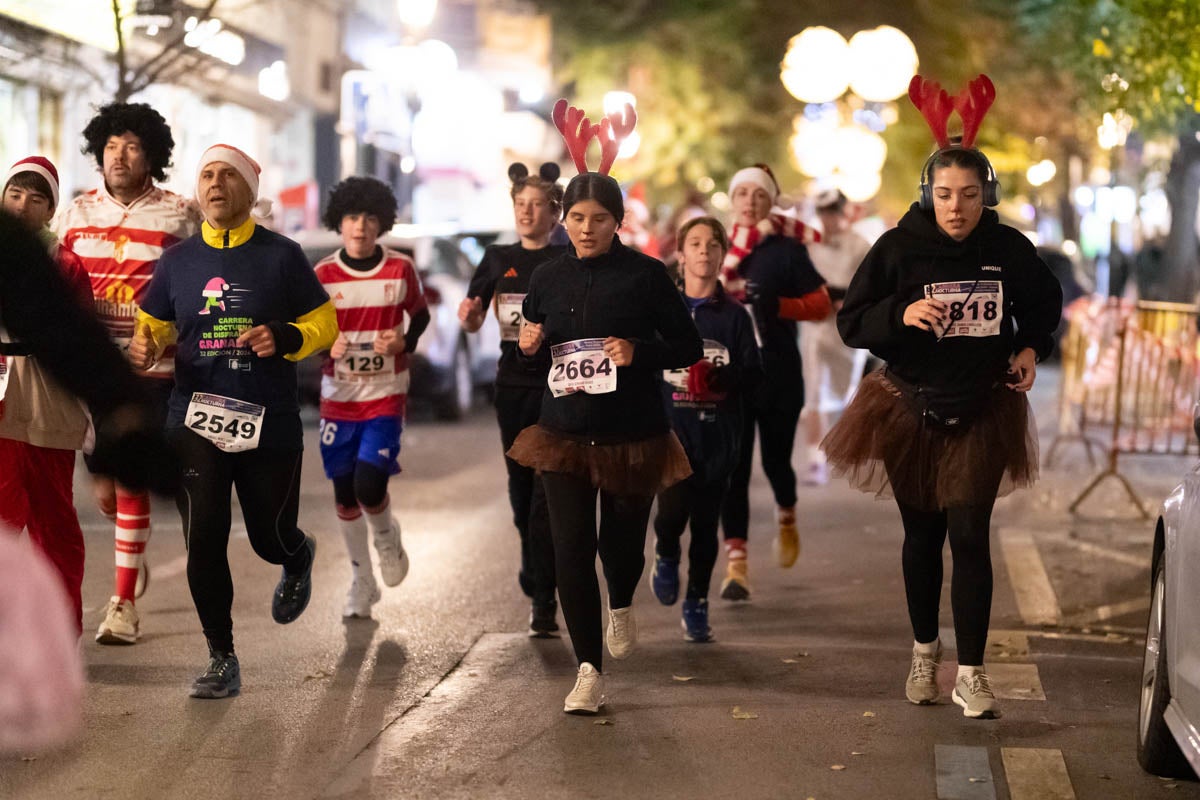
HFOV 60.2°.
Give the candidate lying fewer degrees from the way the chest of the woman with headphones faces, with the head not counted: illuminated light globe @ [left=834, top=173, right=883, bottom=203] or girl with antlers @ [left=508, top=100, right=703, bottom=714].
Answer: the girl with antlers

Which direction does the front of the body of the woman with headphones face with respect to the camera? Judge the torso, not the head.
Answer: toward the camera

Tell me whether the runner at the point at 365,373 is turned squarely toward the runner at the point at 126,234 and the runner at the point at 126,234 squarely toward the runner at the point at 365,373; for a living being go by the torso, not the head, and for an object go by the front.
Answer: no

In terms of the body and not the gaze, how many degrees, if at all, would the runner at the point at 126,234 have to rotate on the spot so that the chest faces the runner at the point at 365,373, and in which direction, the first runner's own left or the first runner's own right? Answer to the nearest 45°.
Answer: approximately 90° to the first runner's own left

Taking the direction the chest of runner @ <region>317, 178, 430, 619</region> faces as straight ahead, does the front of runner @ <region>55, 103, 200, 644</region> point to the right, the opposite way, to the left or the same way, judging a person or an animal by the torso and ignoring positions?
the same way

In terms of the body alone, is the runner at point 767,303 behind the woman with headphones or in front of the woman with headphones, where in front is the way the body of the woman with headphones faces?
behind

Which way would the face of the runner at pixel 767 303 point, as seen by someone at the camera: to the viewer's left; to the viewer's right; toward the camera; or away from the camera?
toward the camera

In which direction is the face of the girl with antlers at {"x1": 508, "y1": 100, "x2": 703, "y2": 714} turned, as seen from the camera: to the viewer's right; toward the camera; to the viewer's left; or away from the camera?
toward the camera

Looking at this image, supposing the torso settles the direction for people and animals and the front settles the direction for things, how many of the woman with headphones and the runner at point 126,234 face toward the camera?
2

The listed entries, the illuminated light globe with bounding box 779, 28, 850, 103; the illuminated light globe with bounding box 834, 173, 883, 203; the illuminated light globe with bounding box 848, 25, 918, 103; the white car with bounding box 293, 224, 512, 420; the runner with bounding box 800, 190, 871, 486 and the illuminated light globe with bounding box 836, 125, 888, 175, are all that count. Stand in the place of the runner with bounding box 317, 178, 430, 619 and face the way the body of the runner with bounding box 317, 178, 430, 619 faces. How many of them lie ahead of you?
0

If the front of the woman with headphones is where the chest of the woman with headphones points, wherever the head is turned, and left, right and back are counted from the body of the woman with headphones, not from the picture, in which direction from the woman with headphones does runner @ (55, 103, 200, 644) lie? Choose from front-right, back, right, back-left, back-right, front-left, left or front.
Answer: right

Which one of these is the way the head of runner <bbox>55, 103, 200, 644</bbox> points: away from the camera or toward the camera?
toward the camera

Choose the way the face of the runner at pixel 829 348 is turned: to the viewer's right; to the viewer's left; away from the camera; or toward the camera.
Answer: toward the camera

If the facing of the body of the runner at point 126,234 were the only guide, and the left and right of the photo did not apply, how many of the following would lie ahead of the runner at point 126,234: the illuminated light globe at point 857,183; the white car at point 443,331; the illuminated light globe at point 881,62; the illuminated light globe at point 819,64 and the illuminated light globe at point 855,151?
0

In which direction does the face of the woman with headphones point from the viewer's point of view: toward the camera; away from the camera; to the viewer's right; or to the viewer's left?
toward the camera

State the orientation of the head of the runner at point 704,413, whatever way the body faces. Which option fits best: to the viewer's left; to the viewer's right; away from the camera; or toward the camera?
toward the camera

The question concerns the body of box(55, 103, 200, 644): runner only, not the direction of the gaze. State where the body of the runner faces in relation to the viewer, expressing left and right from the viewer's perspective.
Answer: facing the viewer

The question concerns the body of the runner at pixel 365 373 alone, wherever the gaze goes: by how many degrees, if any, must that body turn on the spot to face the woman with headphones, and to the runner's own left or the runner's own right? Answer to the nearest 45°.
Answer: approximately 45° to the runner's own left
